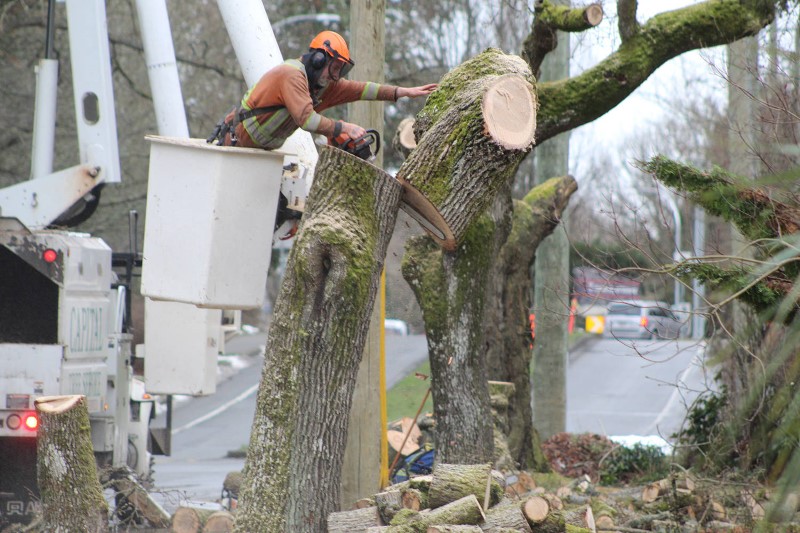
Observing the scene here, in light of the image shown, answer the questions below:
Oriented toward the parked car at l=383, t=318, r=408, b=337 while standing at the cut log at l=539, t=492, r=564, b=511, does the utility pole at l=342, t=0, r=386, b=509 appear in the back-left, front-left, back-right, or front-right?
front-left

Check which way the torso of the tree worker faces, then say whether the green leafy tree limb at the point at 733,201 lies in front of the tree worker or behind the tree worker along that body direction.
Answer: in front

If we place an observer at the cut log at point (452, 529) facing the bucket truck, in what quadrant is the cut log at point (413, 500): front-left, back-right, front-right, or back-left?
front-right

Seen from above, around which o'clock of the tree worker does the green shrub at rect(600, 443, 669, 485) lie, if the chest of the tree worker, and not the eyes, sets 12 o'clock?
The green shrub is roughly at 10 o'clock from the tree worker.

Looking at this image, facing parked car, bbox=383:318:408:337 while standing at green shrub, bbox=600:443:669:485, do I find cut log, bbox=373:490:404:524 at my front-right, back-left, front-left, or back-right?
back-left

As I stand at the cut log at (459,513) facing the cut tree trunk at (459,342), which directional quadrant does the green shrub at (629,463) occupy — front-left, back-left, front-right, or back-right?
front-right

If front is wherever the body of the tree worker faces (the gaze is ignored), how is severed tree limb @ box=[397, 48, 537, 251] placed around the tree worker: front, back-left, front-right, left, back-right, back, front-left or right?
front

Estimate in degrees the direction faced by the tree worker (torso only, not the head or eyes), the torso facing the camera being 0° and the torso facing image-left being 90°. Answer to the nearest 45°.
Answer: approximately 270°

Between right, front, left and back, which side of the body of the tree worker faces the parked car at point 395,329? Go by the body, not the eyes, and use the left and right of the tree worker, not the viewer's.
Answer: left
